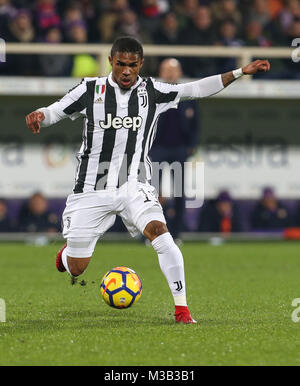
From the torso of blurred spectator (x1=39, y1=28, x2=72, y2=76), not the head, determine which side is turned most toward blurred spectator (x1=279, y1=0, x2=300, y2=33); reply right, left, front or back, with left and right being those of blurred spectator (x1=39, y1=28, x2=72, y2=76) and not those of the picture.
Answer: left

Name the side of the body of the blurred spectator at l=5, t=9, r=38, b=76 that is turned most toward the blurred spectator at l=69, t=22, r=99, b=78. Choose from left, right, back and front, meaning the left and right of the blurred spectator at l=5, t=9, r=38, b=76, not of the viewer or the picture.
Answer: left

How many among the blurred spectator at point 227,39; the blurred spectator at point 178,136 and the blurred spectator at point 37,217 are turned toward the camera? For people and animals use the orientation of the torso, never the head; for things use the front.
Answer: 3

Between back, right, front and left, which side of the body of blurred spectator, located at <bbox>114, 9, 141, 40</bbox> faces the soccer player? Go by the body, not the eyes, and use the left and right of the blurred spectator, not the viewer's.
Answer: front

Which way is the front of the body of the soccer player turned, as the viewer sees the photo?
toward the camera

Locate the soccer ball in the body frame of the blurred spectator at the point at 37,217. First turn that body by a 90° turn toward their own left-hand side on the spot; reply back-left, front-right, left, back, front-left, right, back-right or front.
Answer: right

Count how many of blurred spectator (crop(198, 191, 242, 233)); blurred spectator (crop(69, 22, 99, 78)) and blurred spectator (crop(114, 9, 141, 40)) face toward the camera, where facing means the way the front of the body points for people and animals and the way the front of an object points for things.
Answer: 3

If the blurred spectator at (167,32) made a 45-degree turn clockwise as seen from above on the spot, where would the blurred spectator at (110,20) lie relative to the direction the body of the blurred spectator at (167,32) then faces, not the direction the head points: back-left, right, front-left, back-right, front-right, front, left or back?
front-right

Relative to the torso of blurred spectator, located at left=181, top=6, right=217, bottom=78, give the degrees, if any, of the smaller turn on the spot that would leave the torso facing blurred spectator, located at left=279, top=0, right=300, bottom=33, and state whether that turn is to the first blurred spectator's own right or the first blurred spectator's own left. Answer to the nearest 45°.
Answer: approximately 135° to the first blurred spectator's own left
